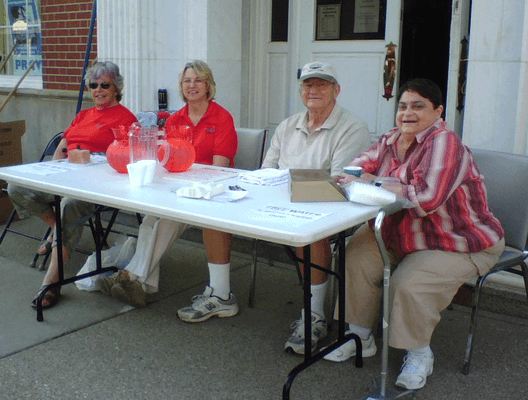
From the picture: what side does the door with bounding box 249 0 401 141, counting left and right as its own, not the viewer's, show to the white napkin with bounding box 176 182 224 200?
front

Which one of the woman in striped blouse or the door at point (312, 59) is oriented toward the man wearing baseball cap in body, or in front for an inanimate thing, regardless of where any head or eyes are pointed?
the door

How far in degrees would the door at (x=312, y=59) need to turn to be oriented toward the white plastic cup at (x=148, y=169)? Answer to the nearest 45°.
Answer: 0° — it already faces it

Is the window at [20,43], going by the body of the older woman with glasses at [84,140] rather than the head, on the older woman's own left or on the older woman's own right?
on the older woman's own right

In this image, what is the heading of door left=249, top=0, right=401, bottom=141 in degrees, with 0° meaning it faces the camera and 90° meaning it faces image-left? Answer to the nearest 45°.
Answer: approximately 0°

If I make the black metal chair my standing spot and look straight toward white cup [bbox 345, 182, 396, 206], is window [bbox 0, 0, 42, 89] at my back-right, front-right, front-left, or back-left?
back-left

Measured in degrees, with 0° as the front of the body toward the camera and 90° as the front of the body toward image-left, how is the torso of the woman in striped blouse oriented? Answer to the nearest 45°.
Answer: approximately 45°

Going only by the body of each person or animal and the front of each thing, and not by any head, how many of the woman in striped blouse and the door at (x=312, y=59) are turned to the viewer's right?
0

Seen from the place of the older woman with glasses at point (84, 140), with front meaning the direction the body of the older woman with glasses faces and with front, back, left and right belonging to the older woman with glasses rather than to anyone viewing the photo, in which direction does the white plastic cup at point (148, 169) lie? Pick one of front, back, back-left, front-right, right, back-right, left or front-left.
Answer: front-left

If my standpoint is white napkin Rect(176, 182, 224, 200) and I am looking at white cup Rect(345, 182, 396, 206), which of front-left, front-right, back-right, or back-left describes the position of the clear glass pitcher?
back-left

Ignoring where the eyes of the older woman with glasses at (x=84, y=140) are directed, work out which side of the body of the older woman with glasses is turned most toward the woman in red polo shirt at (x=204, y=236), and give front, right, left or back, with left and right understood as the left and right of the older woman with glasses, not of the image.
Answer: left

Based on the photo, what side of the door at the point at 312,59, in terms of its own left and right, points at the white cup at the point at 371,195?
front

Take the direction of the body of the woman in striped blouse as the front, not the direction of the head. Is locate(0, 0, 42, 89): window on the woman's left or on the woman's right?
on the woman's right

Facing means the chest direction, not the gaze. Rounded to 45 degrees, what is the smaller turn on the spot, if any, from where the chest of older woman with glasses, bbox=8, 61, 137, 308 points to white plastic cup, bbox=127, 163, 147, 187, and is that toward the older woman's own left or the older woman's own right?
approximately 45° to the older woman's own left
